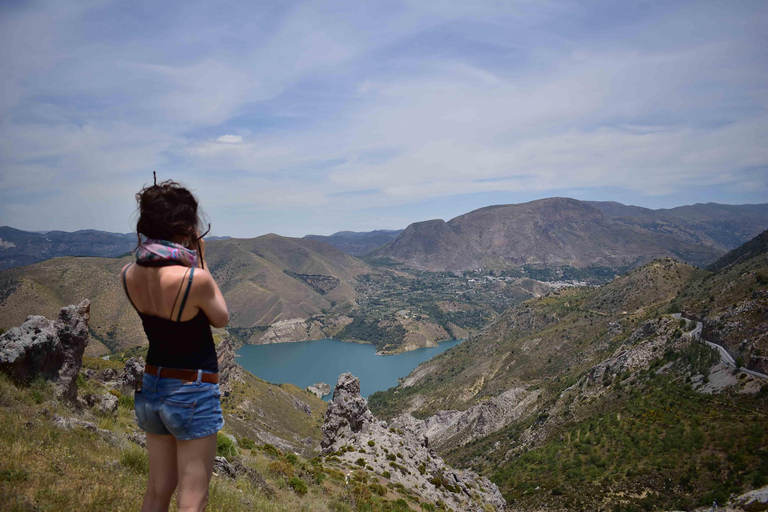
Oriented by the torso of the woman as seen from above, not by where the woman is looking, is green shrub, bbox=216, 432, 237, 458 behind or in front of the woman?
in front

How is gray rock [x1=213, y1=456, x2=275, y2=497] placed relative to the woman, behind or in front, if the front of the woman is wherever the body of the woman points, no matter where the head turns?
in front

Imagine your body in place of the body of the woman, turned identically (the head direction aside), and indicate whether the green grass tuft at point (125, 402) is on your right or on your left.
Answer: on your left

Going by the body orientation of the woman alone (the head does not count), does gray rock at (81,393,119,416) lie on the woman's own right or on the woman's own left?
on the woman's own left

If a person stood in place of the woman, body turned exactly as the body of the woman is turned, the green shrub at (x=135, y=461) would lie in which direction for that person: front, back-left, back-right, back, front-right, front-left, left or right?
front-left

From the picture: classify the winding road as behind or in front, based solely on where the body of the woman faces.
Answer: in front

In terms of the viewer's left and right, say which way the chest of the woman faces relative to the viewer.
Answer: facing away from the viewer and to the right of the viewer

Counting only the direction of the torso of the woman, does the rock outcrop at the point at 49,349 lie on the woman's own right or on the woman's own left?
on the woman's own left
